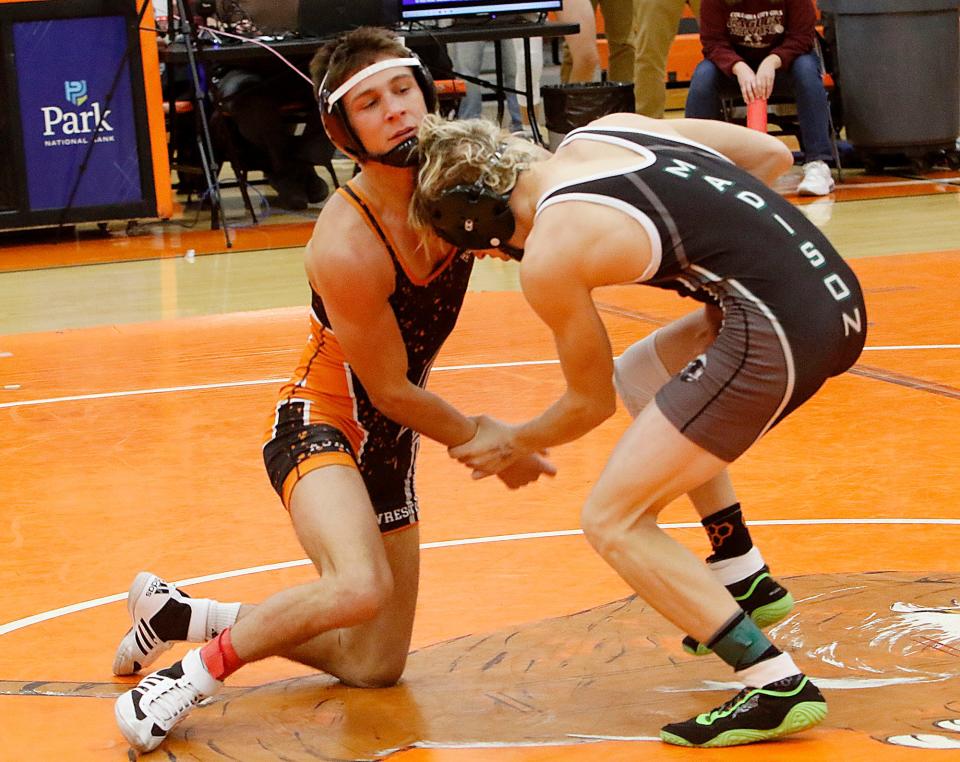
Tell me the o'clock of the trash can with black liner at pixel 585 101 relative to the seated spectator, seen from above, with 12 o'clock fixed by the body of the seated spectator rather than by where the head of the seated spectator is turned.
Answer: The trash can with black liner is roughly at 4 o'clock from the seated spectator.

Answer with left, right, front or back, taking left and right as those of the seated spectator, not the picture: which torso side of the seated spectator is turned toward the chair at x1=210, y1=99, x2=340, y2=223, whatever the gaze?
right

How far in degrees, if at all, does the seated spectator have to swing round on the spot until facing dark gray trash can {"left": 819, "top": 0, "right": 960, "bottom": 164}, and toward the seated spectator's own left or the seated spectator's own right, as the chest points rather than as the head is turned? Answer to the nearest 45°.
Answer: approximately 135° to the seated spectator's own left

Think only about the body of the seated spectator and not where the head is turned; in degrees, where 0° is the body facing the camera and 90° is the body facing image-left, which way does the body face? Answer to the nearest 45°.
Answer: approximately 0°

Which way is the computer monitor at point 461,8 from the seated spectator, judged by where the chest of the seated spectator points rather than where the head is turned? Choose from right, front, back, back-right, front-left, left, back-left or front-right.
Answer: right
